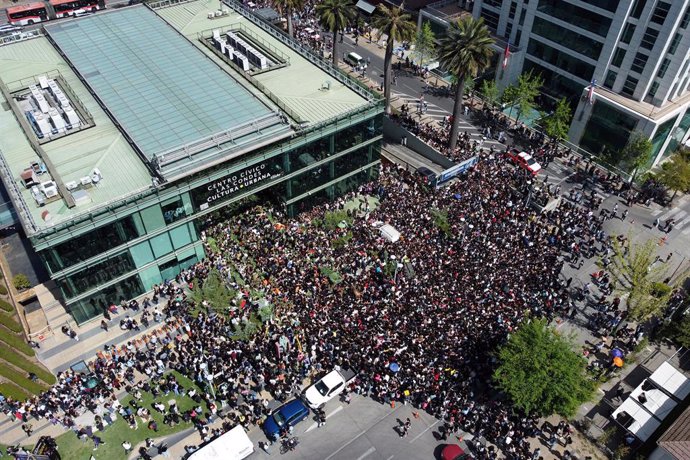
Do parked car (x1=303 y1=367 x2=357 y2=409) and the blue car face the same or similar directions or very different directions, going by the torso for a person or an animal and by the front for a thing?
same or similar directions

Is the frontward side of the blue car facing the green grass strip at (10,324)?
no

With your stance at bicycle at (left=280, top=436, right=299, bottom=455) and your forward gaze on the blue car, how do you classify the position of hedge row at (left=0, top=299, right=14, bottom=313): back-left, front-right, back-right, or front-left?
front-left

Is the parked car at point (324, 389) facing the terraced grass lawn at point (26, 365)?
no

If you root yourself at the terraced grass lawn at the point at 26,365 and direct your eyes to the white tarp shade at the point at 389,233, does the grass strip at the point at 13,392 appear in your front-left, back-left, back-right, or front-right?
back-right

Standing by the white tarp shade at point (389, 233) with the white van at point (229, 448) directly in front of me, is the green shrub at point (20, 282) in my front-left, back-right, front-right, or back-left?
front-right
